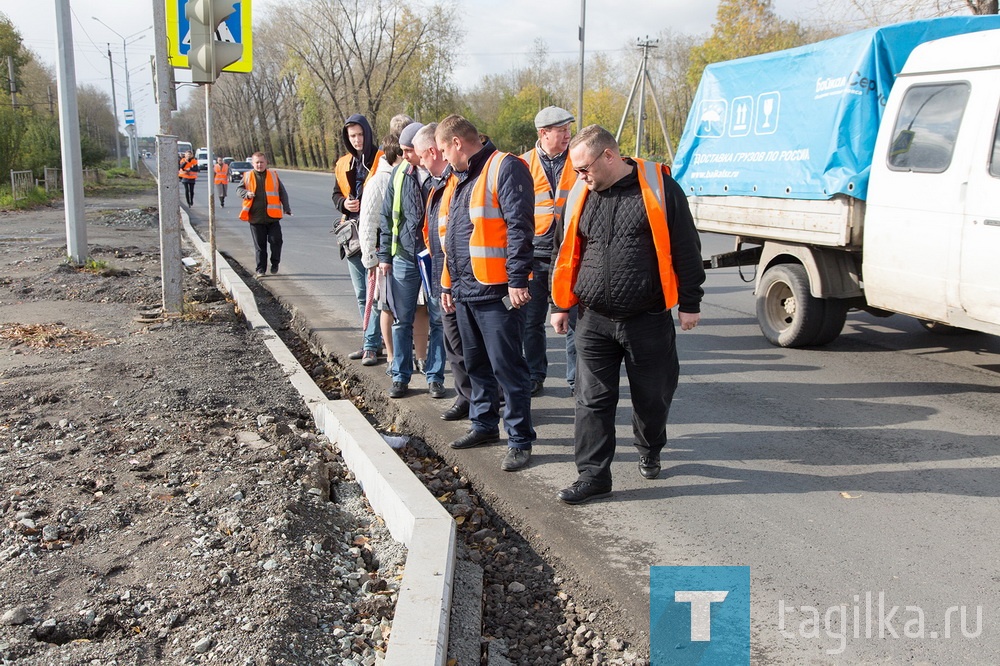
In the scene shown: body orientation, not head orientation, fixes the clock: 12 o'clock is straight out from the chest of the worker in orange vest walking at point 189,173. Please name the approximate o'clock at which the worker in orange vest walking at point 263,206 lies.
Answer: the worker in orange vest walking at point 263,206 is roughly at 12 o'clock from the worker in orange vest walking at point 189,173.

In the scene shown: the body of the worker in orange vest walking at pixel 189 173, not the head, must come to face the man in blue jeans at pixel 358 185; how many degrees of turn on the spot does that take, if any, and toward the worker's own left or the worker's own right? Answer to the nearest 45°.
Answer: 0° — they already face them

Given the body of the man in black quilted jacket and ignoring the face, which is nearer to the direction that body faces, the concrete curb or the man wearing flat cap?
the concrete curb

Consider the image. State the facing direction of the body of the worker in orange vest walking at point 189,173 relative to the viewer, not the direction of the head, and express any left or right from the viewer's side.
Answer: facing the viewer

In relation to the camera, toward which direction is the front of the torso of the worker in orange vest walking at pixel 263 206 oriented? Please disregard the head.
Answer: toward the camera

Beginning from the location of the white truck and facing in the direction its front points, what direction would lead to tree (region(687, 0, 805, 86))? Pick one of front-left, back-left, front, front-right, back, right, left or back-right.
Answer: back-left

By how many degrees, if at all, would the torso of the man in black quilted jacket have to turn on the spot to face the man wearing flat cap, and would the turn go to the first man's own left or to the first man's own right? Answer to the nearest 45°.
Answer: approximately 135° to the first man's own right

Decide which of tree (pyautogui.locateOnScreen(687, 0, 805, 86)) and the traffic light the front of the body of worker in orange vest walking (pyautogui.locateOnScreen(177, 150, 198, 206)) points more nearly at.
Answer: the traffic light

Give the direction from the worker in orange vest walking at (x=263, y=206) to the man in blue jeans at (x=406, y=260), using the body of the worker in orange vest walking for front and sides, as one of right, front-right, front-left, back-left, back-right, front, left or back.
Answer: front

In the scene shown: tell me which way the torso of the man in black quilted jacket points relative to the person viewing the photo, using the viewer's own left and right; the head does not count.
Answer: facing the viewer and to the left of the viewer

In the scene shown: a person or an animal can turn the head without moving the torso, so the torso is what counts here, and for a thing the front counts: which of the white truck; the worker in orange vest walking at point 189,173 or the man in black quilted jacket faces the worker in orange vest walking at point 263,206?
the worker in orange vest walking at point 189,173

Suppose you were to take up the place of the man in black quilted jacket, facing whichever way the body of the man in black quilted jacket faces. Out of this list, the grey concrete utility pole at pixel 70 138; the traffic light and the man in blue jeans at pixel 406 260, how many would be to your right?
3
